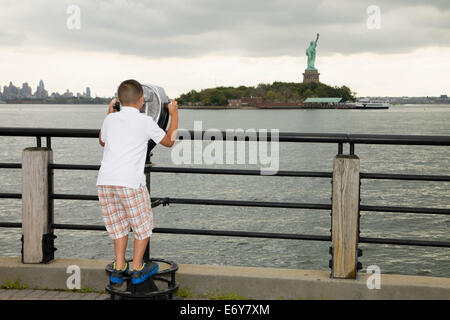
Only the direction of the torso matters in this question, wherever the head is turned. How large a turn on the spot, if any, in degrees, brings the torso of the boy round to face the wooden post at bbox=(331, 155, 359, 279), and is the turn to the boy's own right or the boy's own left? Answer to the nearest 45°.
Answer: approximately 45° to the boy's own right

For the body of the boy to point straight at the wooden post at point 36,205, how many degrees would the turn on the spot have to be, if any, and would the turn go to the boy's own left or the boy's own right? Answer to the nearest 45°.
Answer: approximately 90° to the boy's own left

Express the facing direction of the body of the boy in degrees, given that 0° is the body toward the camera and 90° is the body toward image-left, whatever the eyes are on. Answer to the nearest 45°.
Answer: approximately 225°

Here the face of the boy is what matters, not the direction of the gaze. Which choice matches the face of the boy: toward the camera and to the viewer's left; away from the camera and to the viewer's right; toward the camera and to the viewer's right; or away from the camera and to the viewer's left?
away from the camera and to the viewer's right

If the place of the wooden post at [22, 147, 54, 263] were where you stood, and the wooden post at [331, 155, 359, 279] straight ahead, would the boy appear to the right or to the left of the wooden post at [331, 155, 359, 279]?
right
